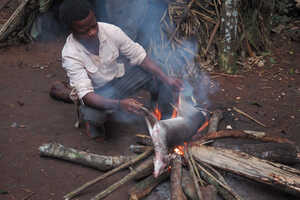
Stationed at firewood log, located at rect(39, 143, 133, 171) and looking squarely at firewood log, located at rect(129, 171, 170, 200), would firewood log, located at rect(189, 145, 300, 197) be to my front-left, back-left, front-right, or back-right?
front-left

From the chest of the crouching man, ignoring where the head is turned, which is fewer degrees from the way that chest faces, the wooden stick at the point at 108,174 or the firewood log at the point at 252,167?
the firewood log

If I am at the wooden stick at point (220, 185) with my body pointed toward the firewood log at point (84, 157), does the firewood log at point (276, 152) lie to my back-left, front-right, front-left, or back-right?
back-right

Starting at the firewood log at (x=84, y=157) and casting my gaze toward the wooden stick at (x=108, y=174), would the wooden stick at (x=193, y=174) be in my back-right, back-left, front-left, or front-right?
front-left

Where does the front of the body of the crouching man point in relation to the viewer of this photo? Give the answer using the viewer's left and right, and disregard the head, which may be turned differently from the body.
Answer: facing the viewer and to the right of the viewer

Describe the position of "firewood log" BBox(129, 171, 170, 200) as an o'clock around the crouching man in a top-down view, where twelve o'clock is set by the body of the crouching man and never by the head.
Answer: The firewood log is roughly at 1 o'clock from the crouching man.

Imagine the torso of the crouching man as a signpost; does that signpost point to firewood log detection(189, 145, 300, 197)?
yes

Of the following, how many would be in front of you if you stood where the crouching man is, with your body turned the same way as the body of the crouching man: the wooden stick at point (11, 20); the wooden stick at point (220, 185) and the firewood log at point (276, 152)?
2

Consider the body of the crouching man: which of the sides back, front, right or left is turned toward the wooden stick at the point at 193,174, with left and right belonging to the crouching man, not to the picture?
front

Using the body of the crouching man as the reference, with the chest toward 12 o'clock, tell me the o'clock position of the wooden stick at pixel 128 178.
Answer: The wooden stick is roughly at 1 o'clock from the crouching man.

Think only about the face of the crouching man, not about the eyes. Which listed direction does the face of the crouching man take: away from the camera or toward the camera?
toward the camera

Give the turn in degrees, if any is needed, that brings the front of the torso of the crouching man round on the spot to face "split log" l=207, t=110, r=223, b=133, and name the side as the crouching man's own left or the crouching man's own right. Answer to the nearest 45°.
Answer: approximately 45° to the crouching man's own left

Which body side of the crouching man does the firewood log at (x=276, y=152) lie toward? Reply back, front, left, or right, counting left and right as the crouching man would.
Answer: front
